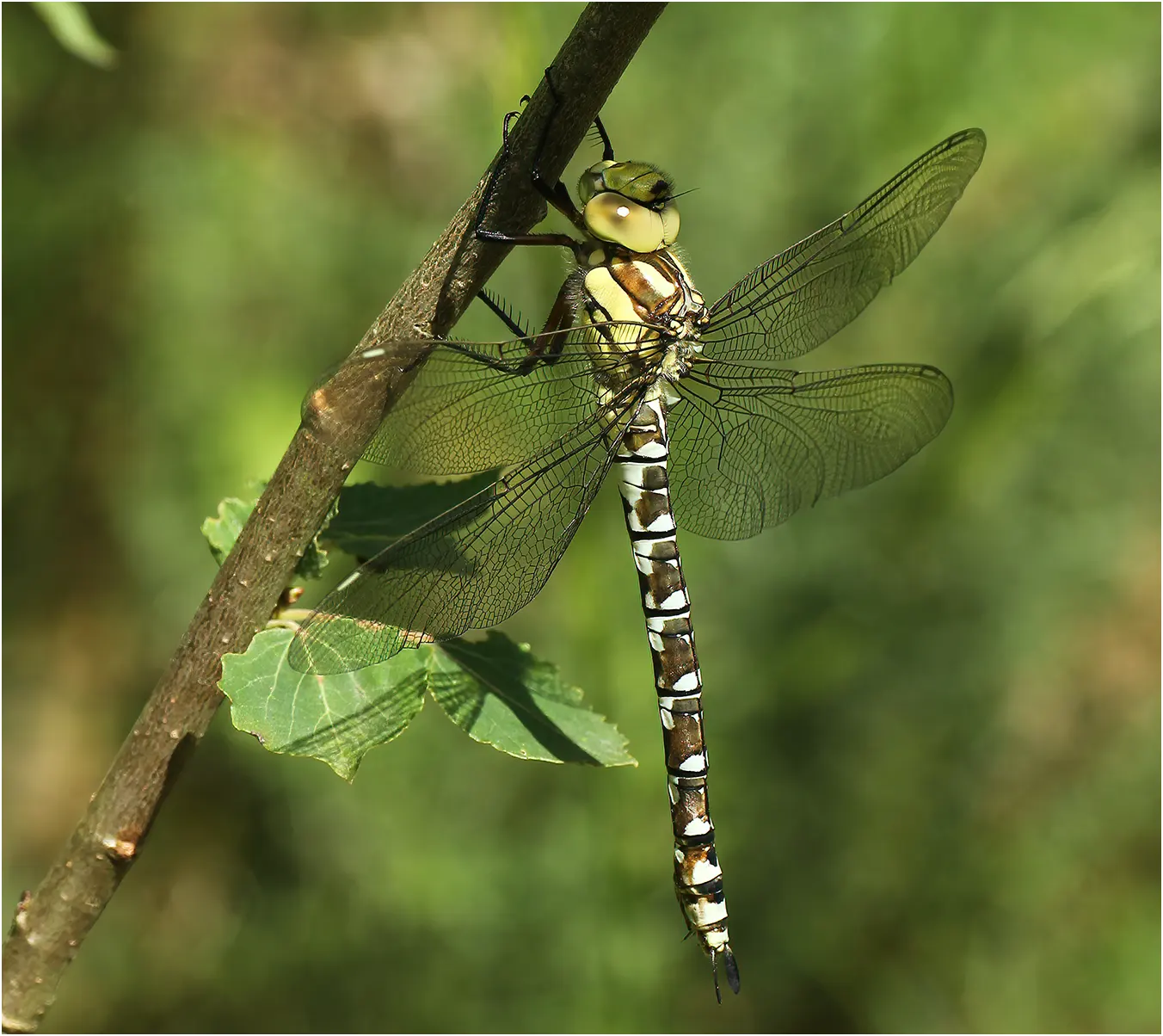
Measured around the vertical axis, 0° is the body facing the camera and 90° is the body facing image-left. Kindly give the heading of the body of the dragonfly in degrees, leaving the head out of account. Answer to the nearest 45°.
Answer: approximately 135°
